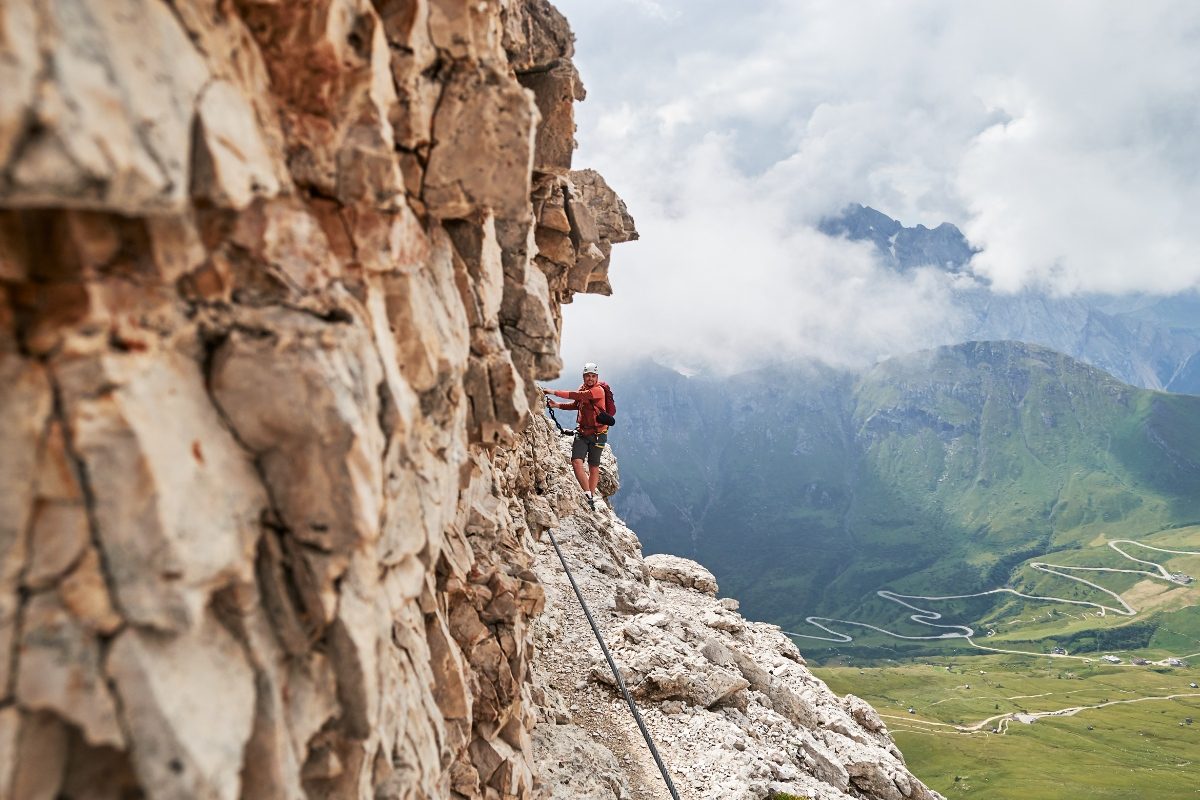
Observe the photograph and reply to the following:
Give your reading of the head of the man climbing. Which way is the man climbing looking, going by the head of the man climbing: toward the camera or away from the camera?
toward the camera

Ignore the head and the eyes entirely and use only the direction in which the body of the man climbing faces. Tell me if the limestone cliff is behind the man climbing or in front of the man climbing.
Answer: in front
